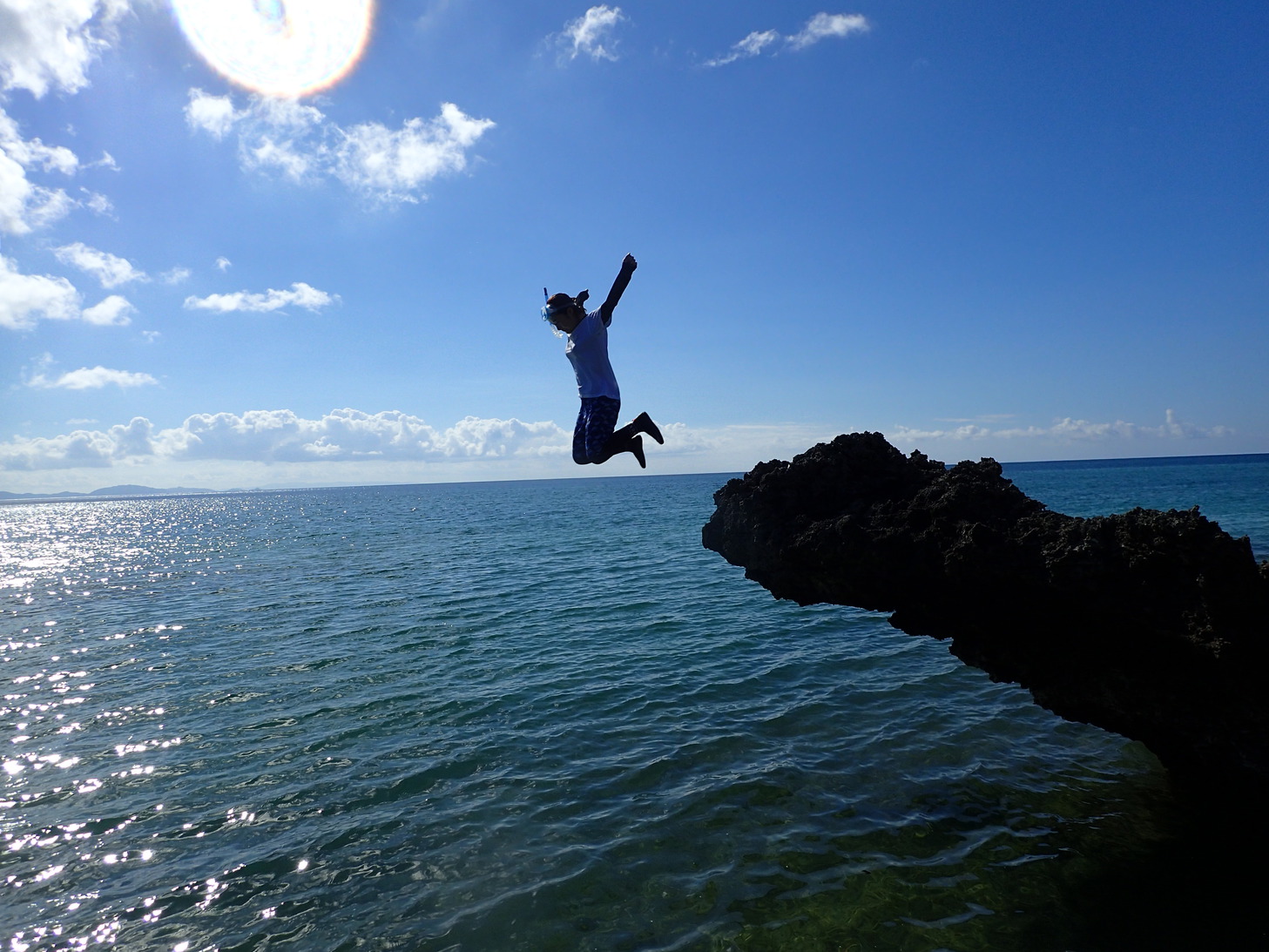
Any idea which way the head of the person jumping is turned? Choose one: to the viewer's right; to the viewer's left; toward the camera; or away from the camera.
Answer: to the viewer's left

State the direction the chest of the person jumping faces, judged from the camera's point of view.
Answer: to the viewer's left

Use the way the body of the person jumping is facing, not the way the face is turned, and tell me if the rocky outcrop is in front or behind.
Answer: behind
